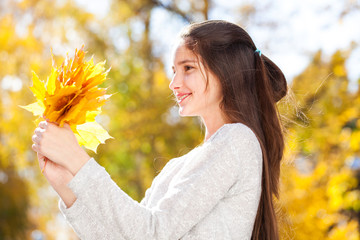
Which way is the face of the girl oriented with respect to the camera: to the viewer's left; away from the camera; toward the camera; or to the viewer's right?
to the viewer's left

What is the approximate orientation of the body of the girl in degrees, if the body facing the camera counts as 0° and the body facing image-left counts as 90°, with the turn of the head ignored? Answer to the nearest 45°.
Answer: approximately 90°
